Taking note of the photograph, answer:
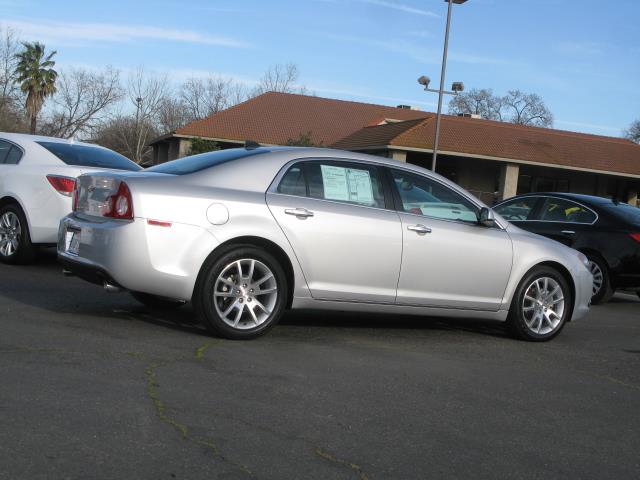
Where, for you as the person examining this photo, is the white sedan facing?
facing away from the viewer and to the left of the viewer

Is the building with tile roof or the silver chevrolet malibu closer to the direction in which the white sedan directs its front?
the building with tile roof

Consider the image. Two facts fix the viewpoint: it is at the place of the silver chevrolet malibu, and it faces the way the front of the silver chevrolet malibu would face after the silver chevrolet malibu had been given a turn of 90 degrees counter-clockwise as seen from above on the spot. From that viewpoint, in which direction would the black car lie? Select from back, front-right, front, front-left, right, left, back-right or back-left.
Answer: right

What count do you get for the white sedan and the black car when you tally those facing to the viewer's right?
0

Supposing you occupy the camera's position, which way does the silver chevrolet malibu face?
facing away from the viewer and to the right of the viewer

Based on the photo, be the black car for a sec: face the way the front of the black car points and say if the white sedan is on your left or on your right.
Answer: on your left

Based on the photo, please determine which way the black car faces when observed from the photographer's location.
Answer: facing away from the viewer and to the left of the viewer

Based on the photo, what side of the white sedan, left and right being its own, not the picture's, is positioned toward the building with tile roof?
right

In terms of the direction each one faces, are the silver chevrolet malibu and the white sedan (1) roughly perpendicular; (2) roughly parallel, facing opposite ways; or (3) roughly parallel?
roughly perpendicular

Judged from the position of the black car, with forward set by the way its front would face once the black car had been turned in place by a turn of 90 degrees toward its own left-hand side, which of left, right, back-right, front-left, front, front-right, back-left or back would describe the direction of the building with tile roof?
back-right
